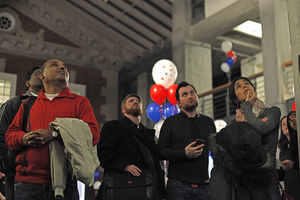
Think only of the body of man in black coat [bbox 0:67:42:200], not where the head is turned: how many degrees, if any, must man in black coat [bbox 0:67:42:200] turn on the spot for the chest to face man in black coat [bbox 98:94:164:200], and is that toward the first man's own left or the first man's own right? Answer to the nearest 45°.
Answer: approximately 45° to the first man's own left

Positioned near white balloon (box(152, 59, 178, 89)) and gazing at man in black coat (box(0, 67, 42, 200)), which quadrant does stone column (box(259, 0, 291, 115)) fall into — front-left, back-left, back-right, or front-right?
back-left

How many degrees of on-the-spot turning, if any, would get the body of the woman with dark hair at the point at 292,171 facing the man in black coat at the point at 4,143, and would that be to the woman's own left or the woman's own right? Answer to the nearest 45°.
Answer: approximately 45° to the woman's own right

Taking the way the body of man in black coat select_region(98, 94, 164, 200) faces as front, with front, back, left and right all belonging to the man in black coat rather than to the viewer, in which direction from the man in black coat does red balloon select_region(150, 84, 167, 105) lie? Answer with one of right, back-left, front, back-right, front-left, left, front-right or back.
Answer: back-left

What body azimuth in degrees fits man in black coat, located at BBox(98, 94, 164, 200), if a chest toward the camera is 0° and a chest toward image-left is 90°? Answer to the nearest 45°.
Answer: approximately 315°

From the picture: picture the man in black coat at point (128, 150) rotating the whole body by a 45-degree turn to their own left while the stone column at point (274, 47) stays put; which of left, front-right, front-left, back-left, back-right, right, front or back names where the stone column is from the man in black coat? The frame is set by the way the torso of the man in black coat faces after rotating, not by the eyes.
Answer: front-left

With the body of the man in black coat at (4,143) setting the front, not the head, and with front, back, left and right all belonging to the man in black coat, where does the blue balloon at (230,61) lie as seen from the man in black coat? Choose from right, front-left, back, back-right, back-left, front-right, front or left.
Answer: left

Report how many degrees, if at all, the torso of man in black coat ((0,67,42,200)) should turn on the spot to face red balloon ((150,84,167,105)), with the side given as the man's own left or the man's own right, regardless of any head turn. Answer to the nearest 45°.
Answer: approximately 90° to the man's own left

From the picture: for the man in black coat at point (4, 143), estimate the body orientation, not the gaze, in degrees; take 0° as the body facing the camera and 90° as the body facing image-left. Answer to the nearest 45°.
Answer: approximately 315°

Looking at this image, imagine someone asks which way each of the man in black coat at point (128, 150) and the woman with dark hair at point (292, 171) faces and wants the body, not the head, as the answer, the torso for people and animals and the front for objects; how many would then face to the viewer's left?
0

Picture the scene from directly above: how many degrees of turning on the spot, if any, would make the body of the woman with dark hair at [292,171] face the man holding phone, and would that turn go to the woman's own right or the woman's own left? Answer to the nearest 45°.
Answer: approximately 45° to the woman's own right

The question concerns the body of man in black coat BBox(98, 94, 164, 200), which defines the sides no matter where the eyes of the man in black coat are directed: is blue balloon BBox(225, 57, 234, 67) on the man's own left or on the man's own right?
on the man's own left

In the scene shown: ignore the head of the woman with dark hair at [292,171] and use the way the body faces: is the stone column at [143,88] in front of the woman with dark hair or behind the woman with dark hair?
behind
